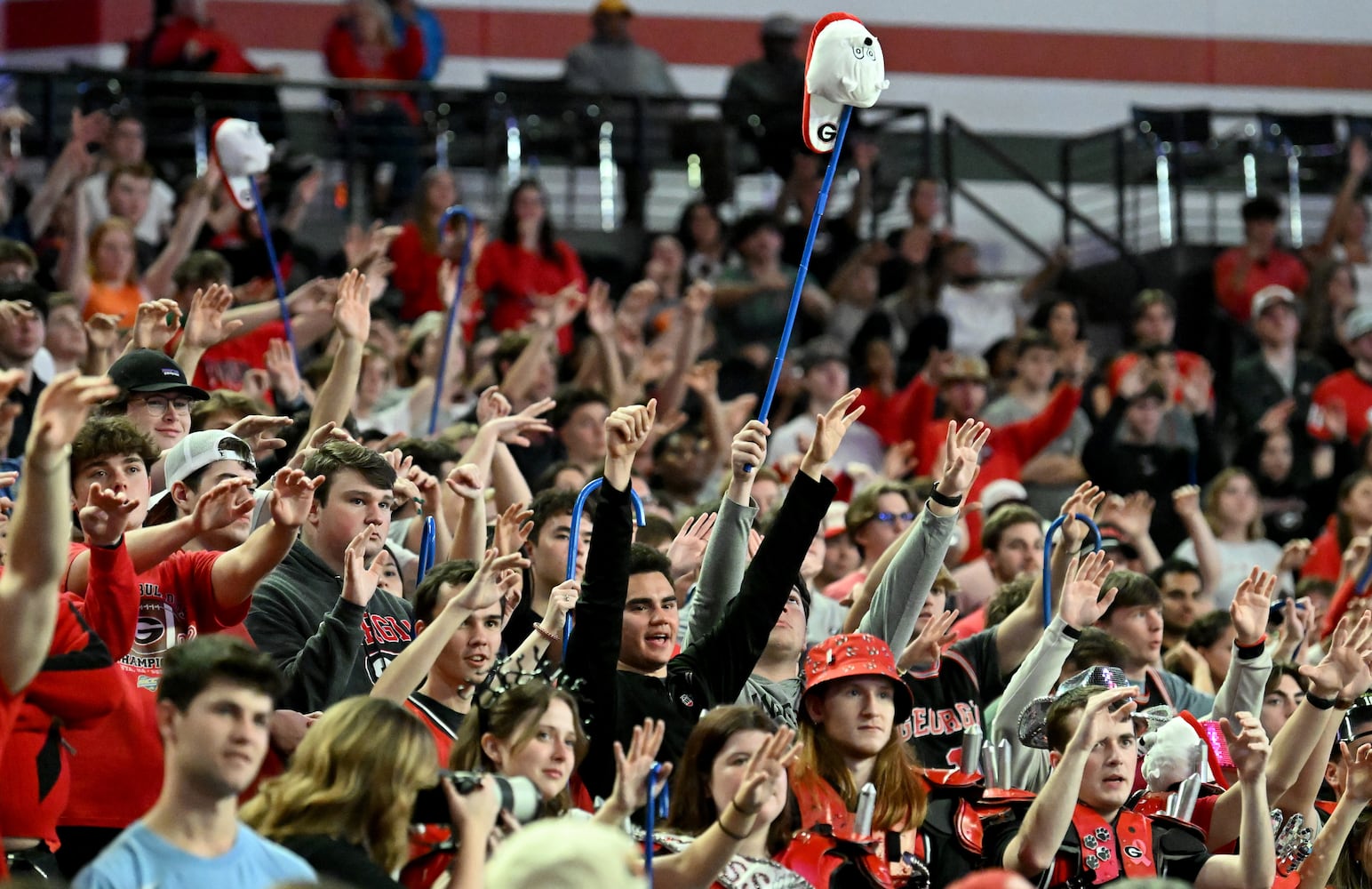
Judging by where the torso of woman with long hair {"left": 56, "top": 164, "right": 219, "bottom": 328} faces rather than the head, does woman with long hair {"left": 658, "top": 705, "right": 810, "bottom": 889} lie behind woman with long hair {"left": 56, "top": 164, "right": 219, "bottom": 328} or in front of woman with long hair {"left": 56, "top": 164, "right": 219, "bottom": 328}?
in front

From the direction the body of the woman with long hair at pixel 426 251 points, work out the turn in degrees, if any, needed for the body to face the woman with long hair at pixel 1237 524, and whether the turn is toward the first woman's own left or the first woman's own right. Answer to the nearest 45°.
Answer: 0° — they already face them

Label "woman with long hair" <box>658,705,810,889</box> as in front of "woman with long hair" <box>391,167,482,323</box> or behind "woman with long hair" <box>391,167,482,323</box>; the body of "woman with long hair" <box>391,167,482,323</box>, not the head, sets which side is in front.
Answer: in front

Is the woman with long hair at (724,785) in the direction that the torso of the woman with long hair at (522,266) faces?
yes

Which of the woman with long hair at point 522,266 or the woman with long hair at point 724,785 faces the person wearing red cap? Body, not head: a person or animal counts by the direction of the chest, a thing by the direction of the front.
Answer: the woman with long hair at point 522,266

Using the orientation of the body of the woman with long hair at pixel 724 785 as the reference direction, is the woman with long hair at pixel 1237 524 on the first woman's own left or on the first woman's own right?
on the first woman's own left

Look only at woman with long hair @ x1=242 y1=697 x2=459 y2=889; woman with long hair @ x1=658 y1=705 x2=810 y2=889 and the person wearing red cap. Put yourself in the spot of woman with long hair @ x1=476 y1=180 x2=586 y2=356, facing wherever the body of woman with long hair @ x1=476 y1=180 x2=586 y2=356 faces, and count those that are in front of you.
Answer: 3
